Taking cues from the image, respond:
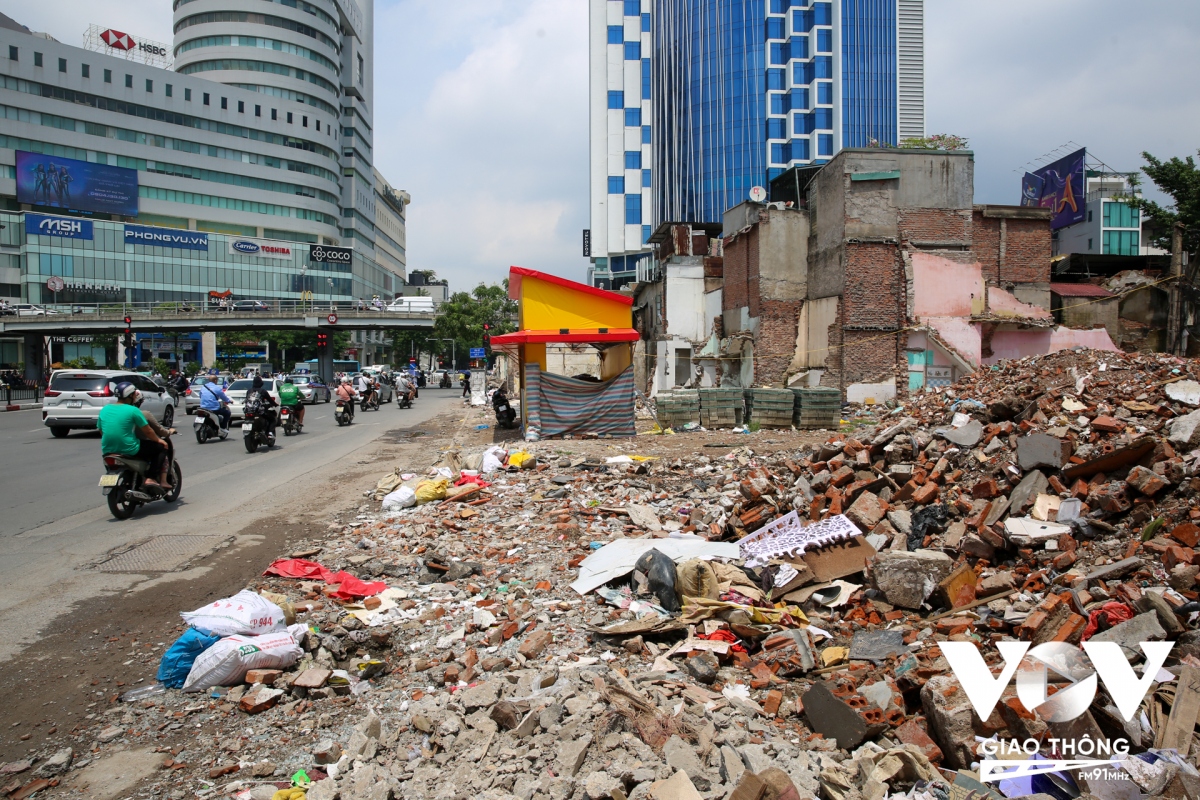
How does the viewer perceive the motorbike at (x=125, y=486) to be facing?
facing away from the viewer and to the right of the viewer

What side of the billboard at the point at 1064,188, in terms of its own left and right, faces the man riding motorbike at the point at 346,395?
front

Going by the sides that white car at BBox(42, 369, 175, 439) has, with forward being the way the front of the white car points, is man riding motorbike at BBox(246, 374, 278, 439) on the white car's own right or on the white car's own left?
on the white car's own right

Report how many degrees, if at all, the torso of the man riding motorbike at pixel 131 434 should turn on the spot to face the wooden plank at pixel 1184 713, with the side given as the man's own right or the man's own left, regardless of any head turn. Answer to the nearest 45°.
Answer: approximately 135° to the man's own right

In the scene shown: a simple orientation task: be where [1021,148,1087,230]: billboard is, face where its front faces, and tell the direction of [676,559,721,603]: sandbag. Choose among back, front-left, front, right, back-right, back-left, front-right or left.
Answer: front-left

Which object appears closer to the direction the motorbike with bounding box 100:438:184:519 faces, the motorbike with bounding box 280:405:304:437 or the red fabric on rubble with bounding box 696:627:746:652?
the motorbike

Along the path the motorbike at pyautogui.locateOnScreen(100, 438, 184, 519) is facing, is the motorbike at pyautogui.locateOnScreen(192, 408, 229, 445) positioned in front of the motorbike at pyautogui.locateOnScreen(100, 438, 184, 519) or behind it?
in front

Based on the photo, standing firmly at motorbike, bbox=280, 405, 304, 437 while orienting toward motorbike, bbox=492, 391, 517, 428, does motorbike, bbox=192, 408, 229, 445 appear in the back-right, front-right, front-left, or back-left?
back-right

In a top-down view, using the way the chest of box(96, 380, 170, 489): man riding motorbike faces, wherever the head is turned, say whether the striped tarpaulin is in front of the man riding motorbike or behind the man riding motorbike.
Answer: in front

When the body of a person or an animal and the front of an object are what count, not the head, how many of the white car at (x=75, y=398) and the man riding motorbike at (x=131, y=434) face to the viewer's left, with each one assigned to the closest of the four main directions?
0

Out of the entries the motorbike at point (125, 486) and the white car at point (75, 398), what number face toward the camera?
0

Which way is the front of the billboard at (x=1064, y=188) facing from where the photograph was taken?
facing the viewer and to the left of the viewer

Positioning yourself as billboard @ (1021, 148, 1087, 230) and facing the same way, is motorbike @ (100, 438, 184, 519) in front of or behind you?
in front

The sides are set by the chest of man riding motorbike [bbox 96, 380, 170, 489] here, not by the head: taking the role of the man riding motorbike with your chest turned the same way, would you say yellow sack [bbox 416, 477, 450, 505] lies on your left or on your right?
on your right

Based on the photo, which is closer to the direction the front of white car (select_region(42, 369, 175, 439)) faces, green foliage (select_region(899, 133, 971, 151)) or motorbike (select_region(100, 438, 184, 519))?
the green foliage

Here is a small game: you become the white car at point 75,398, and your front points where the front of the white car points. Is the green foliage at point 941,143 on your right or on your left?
on your right

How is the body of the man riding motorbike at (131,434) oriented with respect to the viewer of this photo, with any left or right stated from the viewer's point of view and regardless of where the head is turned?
facing away from the viewer and to the right of the viewer

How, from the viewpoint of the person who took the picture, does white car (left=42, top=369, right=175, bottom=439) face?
facing away from the viewer and to the right of the viewer
